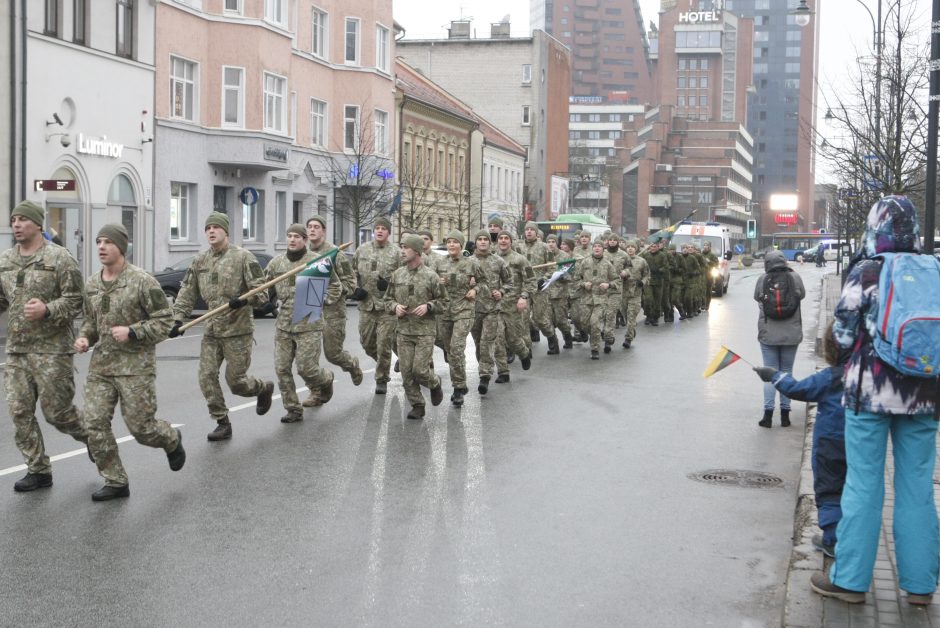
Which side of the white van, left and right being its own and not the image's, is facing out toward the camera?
front

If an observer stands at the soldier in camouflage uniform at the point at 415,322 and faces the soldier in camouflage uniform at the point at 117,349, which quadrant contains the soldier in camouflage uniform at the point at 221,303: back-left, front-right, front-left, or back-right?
front-right

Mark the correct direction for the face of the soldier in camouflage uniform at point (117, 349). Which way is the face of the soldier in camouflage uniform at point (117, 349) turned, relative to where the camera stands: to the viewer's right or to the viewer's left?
to the viewer's left

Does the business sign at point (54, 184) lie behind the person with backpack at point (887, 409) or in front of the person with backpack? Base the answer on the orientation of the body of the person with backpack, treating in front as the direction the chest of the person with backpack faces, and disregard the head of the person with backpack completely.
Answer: in front

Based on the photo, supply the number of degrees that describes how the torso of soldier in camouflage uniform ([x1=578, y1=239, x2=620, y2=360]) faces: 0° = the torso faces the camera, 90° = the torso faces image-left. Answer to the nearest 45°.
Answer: approximately 0°

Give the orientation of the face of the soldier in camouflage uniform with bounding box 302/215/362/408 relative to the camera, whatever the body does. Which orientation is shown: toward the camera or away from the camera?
toward the camera

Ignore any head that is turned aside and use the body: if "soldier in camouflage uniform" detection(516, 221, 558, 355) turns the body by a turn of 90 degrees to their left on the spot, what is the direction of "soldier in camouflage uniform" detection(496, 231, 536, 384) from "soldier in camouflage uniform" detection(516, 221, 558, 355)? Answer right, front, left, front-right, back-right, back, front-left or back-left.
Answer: front-right

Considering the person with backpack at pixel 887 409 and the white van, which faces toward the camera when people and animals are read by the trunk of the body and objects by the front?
the white van

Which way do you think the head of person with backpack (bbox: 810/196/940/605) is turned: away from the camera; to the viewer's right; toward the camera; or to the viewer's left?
away from the camera

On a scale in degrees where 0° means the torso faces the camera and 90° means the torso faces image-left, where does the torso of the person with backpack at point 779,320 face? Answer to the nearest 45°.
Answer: approximately 180°

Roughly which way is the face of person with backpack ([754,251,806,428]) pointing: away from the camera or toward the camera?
away from the camera

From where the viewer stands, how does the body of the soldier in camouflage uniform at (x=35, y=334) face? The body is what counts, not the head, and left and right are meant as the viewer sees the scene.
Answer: facing the viewer and to the left of the viewer

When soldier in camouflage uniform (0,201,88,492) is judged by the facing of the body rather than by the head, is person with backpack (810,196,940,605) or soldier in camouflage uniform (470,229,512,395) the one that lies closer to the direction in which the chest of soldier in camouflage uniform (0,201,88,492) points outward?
the person with backpack

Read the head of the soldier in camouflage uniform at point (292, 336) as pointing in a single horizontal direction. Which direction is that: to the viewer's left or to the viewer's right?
to the viewer's left

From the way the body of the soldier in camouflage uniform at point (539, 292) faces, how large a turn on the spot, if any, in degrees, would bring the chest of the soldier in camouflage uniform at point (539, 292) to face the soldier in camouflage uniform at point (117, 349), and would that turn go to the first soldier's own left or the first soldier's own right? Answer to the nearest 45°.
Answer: approximately 45° to the first soldier's own left

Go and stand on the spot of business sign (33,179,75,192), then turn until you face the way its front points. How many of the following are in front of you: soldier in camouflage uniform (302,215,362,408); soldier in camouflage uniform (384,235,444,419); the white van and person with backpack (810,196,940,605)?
3
